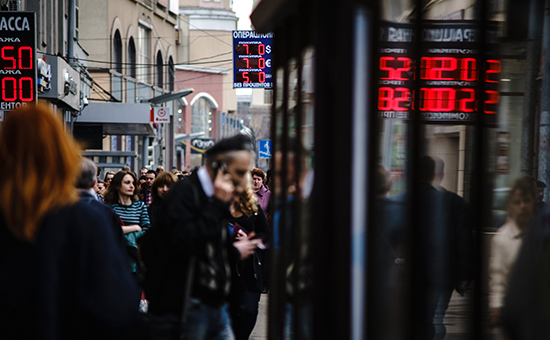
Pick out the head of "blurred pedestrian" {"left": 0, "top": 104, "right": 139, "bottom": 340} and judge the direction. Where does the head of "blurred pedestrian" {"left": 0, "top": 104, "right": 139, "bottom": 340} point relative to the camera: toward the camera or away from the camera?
away from the camera

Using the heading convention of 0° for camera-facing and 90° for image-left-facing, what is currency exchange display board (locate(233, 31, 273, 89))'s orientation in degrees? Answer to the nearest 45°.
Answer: approximately 0°

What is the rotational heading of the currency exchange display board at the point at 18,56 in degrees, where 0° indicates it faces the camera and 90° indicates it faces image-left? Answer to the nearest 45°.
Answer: approximately 0°

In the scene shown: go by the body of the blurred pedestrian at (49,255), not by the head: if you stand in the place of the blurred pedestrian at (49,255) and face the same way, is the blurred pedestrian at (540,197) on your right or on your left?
on your right

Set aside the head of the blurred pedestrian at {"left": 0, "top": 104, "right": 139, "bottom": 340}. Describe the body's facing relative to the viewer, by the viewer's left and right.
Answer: facing away from the viewer

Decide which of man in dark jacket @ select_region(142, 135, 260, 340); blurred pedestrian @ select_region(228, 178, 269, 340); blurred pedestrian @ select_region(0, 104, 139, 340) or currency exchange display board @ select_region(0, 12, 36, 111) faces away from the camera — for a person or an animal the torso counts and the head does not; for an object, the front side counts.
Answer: blurred pedestrian @ select_region(0, 104, 139, 340)

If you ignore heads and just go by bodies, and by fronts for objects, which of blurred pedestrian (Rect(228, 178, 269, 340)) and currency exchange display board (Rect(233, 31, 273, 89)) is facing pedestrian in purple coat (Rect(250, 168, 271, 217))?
the currency exchange display board

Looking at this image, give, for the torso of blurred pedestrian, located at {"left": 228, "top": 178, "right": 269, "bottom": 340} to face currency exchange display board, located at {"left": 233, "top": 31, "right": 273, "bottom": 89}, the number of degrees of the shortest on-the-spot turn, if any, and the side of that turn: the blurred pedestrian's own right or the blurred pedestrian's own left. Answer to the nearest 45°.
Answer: approximately 135° to the blurred pedestrian's own right

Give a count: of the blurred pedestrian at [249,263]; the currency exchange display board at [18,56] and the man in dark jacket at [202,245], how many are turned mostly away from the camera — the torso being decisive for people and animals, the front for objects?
0

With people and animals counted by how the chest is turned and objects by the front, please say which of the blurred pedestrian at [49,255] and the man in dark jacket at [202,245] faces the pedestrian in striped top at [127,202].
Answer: the blurred pedestrian at [49,255]

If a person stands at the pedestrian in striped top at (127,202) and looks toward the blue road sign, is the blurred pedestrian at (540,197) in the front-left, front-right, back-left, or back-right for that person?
back-right

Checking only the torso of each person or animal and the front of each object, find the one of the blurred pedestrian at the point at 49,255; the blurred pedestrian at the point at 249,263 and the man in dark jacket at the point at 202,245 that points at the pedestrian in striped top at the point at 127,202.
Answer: the blurred pedestrian at the point at 49,255
